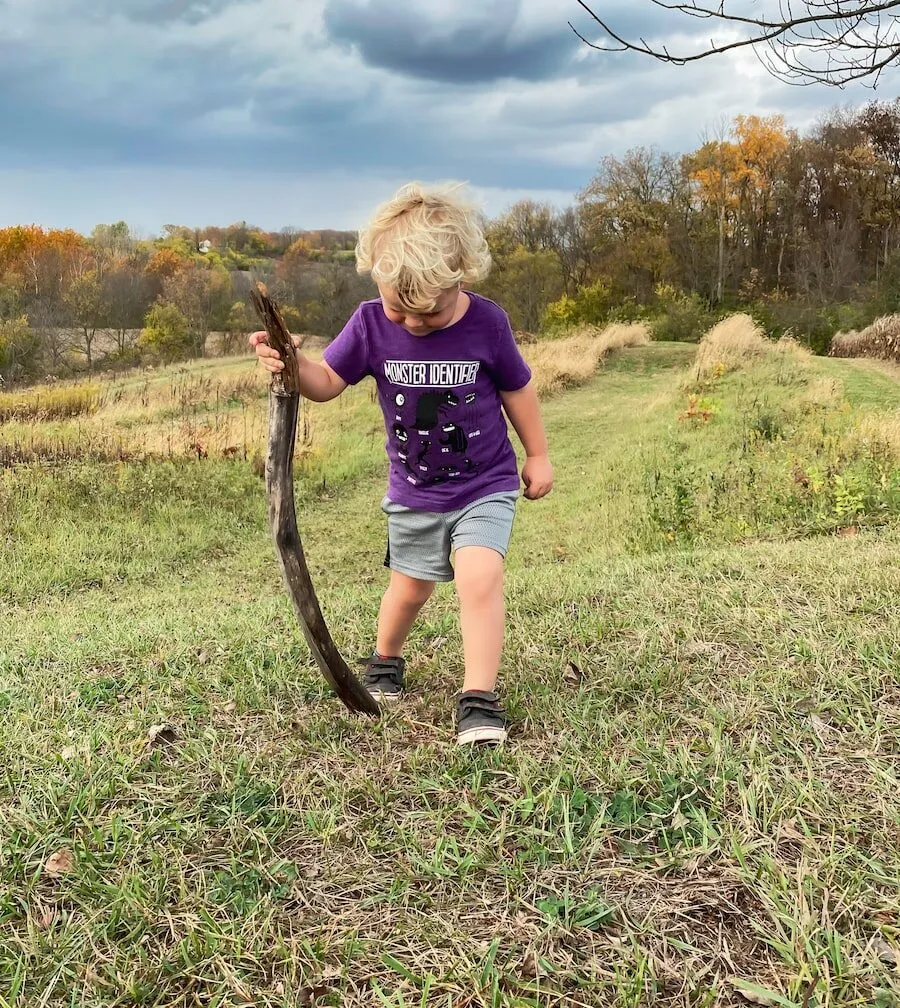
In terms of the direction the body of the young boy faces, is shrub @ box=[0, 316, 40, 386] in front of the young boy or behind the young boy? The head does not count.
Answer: behind

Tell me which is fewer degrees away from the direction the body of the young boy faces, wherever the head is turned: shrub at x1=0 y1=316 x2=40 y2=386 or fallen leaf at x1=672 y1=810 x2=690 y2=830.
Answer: the fallen leaf

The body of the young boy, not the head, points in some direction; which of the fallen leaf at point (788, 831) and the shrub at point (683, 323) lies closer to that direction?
the fallen leaf

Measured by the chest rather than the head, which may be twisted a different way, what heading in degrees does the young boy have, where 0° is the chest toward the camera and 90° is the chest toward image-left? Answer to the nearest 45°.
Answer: approximately 0°

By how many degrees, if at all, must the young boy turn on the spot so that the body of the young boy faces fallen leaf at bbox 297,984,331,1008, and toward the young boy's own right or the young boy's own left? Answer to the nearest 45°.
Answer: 0° — they already face it

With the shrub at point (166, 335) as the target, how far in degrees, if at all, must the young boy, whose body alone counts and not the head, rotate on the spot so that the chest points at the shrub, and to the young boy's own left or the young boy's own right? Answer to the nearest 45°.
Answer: approximately 180°

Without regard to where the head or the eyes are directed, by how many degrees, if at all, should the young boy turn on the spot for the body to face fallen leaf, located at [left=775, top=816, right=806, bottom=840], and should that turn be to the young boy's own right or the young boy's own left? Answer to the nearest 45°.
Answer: approximately 45° to the young boy's own left
